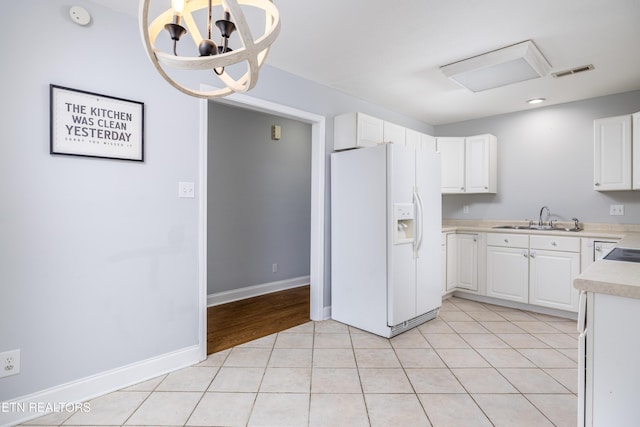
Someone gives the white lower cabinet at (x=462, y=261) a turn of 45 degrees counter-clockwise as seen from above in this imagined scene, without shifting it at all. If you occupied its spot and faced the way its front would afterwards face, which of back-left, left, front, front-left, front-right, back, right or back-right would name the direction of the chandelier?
front-right

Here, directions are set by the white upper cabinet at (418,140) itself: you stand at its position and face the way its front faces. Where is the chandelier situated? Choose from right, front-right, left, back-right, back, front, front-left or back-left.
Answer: front-right

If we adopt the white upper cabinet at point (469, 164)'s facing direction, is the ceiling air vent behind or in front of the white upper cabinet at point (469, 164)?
in front

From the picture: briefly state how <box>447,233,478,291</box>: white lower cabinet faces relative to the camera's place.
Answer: facing the viewer

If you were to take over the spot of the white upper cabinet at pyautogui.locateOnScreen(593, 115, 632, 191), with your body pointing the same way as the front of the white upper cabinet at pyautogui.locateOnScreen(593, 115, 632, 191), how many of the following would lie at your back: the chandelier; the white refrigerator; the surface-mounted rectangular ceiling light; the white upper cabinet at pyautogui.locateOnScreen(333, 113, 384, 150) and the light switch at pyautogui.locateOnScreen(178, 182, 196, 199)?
0

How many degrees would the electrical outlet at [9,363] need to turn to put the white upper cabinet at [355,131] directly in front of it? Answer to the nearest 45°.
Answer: approximately 90° to its left

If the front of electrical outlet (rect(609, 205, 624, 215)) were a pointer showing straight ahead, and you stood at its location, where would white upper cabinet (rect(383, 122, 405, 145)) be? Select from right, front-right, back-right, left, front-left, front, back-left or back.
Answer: front-right

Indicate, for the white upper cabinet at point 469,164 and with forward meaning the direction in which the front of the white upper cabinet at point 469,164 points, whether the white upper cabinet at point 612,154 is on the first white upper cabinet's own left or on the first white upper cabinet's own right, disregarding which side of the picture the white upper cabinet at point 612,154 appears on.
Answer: on the first white upper cabinet's own left

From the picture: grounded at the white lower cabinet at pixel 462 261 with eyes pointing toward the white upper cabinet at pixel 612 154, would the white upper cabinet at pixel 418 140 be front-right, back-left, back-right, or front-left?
back-right

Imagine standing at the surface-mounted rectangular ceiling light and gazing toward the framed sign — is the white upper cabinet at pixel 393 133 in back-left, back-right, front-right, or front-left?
front-right

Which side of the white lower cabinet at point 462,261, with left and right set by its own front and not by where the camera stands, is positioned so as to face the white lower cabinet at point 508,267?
left

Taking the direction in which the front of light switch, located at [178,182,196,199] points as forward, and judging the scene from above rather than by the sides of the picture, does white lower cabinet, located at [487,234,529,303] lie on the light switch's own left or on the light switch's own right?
on the light switch's own left
